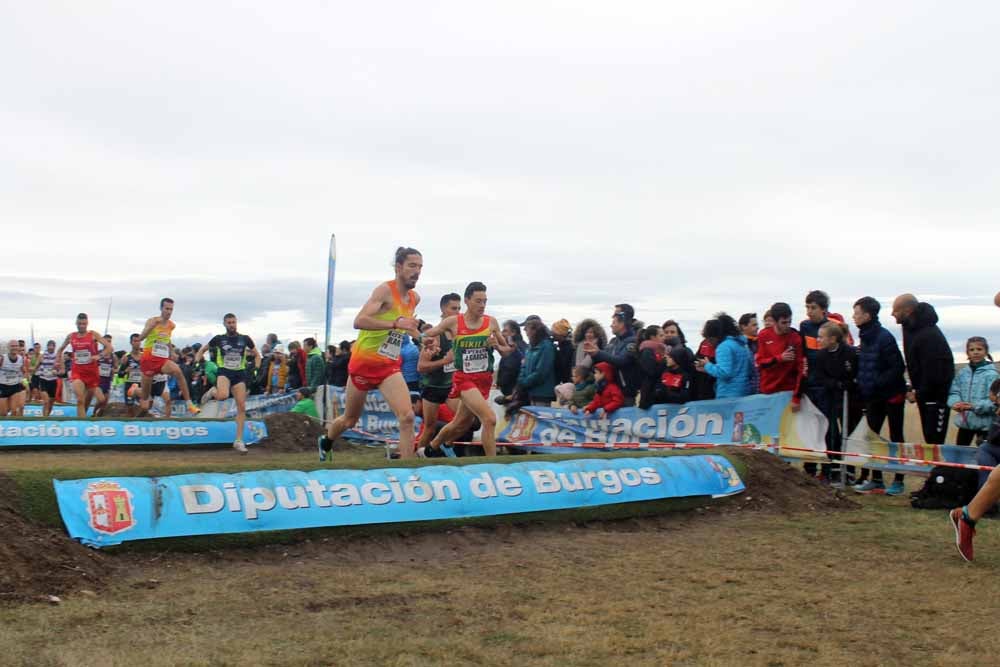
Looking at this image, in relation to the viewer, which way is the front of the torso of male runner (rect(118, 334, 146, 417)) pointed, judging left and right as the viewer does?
facing the viewer and to the right of the viewer

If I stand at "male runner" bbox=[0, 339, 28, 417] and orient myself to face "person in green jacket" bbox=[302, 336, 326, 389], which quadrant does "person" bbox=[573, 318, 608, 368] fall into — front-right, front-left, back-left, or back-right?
front-right

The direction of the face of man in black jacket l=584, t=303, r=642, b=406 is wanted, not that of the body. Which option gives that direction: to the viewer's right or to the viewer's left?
to the viewer's left

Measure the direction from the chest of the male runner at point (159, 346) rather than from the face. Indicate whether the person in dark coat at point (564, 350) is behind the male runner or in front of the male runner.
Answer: in front

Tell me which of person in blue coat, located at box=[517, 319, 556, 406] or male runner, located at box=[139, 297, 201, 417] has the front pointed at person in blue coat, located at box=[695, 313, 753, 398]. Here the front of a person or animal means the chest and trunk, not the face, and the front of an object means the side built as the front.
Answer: the male runner

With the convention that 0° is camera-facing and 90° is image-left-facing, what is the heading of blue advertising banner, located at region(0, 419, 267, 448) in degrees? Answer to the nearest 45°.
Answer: approximately 0°

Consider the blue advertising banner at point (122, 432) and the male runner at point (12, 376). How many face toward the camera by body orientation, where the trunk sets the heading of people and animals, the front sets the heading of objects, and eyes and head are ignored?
2

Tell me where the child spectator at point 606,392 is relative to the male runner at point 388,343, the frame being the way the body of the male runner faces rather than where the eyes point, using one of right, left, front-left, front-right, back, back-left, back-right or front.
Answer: left

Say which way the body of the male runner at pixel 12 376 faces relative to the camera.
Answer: toward the camera
